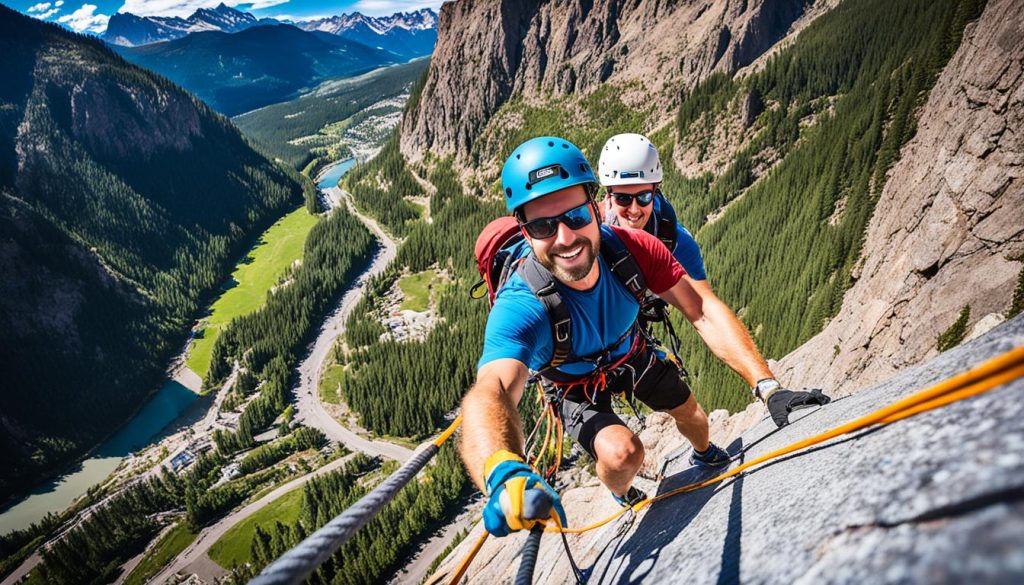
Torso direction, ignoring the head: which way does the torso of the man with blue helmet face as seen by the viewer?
toward the camera

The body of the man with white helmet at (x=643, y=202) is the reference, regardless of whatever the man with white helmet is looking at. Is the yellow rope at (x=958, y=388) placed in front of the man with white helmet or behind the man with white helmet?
in front

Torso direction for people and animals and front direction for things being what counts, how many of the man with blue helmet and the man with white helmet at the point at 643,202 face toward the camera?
2

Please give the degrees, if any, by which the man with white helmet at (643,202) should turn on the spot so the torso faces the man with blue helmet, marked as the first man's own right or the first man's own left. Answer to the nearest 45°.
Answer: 0° — they already face them

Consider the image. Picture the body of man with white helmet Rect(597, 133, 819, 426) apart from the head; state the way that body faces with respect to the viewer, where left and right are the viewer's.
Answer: facing the viewer

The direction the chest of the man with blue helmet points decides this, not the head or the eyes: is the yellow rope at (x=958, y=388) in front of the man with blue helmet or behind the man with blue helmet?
in front
